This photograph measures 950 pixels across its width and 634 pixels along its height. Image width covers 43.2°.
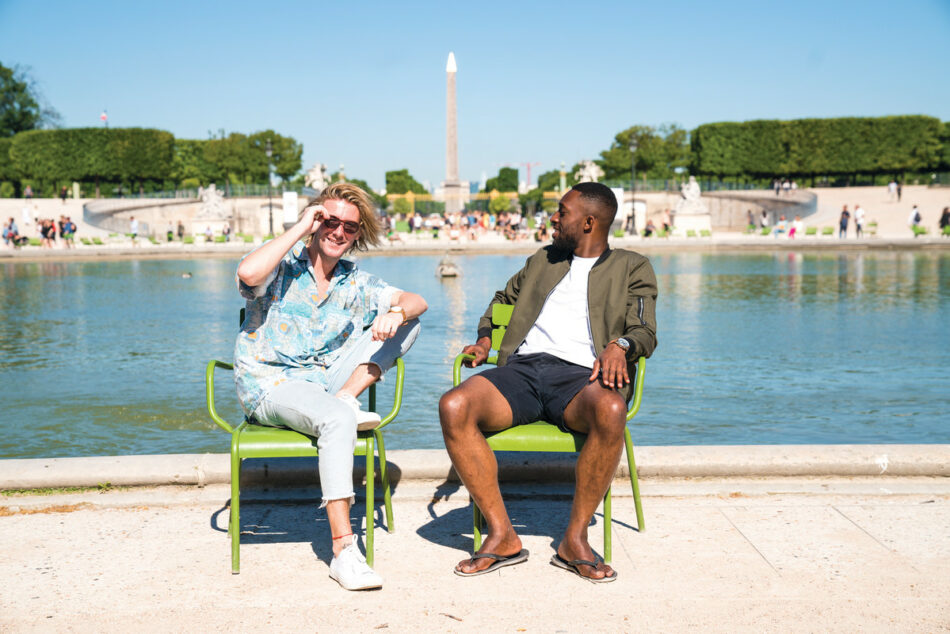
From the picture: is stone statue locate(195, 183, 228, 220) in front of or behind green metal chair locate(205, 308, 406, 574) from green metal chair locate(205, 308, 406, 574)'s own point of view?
behind

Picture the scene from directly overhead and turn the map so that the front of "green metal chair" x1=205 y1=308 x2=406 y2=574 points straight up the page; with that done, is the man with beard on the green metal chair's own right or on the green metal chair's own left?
on the green metal chair's own left

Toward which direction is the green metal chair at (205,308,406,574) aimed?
toward the camera

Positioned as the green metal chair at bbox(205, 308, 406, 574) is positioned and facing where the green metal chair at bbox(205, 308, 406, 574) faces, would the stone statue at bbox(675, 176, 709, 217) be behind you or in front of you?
behind
